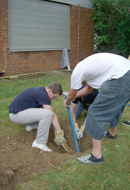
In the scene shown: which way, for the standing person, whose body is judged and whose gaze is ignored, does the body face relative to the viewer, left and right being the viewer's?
facing to the left of the viewer

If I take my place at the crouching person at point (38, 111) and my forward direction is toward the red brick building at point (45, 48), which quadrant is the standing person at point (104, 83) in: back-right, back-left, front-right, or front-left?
back-right

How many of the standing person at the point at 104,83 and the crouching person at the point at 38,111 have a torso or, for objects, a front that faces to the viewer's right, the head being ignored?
1

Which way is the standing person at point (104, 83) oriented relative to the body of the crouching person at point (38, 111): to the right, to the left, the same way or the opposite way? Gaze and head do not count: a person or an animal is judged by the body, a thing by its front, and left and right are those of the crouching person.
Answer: the opposite way

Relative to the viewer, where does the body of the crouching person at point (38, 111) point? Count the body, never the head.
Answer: to the viewer's right

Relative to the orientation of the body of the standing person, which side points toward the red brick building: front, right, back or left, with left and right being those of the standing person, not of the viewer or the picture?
right

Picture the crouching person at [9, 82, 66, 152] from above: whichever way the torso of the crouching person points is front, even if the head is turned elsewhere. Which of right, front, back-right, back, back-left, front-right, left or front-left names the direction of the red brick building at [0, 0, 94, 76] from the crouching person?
left

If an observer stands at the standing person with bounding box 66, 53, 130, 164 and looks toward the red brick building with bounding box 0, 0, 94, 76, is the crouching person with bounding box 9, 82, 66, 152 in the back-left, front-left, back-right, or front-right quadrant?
front-left

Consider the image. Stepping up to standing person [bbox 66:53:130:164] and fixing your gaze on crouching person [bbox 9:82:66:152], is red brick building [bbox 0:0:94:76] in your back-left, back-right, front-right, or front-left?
front-right
